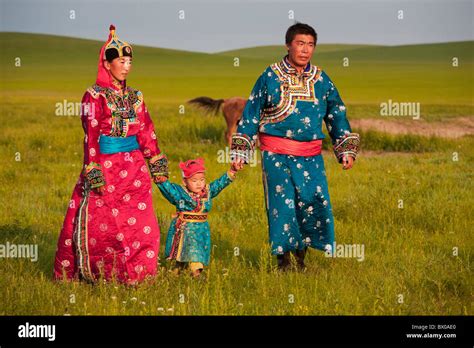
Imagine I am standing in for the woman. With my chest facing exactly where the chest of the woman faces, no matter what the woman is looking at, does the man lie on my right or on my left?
on my left

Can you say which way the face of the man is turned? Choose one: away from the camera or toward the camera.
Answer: toward the camera

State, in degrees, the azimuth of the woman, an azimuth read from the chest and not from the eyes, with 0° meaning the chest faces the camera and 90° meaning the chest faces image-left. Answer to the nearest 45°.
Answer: approximately 315°

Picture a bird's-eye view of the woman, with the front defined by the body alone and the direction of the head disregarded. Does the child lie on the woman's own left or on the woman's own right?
on the woman's own left

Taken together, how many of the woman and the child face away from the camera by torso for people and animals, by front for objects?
0

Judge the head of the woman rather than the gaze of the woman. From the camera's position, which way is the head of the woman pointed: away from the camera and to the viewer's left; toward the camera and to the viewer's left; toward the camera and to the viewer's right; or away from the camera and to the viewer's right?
toward the camera and to the viewer's right

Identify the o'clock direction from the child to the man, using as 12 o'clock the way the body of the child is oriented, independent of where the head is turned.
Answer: The man is roughly at 10 o'clock from the child.

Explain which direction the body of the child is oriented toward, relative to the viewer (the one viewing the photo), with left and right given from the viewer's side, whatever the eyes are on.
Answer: facing the viewer and to the right of the viewer

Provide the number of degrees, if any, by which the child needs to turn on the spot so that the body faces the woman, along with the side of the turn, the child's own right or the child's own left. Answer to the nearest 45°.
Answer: approximately 135° to the child's own right

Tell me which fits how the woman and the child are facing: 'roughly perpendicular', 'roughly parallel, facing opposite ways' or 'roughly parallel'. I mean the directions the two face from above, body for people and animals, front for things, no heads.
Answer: roughly parallel
